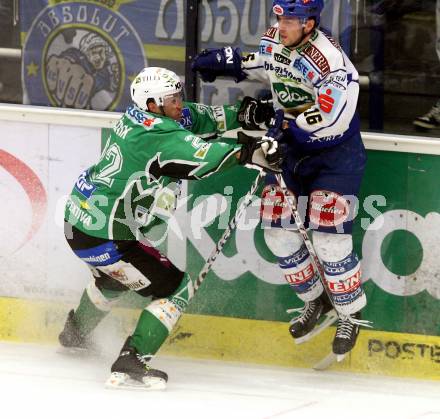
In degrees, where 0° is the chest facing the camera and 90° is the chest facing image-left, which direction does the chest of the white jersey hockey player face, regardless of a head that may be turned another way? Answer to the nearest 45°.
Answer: approximately 45°

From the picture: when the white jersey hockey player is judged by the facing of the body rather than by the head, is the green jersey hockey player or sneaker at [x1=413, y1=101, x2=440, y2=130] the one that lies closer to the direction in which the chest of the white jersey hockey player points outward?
the green jersey hockey player

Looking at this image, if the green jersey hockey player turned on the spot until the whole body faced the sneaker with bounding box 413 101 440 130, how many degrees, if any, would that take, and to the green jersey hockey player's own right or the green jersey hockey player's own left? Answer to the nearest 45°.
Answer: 0° — they already face it

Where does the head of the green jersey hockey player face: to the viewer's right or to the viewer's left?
to the viewer's right

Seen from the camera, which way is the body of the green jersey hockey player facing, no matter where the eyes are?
to the viewer's right

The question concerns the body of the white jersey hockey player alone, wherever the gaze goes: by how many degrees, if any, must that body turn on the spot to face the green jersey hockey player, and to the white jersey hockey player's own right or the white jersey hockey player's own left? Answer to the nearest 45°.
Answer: approximately 45° to the white jersey hockey player's own right
